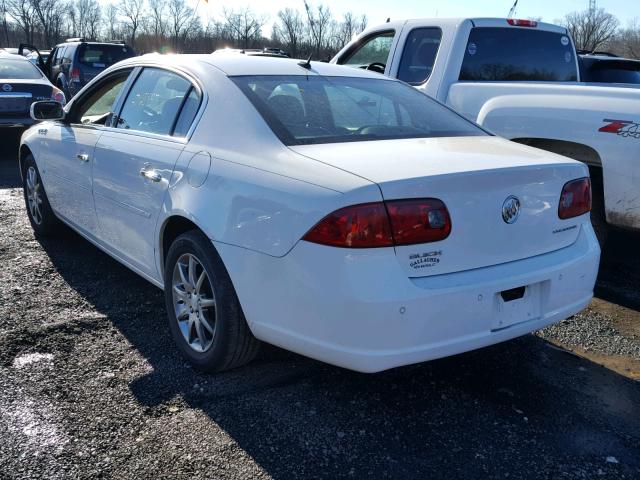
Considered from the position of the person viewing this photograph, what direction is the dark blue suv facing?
facing away from the viewer and to the left of the viewer

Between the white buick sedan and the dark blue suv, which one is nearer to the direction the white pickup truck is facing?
the dark blue suv

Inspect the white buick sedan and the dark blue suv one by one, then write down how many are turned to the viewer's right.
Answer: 0

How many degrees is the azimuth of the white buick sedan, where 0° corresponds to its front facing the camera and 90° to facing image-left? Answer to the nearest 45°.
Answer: approximately 135°

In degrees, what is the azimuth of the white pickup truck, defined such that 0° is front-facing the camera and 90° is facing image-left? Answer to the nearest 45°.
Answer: approximately 135°

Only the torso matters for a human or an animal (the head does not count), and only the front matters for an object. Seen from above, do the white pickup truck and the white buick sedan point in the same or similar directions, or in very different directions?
same or similar directions

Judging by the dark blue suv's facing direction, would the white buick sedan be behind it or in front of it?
behind

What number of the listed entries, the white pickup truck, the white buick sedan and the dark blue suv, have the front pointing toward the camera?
0

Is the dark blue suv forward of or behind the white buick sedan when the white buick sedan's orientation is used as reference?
forward

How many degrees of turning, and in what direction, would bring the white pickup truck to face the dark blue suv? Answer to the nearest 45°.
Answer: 0° — it already faces it

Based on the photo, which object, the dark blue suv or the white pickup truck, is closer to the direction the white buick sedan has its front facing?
the dark blue suv

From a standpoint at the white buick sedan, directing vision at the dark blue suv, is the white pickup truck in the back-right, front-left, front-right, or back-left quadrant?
front-right

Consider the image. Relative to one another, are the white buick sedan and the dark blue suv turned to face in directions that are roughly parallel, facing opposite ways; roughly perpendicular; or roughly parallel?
roughly parallel
